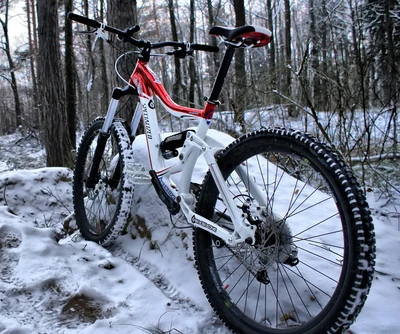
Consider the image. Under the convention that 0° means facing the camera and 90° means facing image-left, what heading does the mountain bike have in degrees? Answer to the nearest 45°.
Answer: approximately 135°

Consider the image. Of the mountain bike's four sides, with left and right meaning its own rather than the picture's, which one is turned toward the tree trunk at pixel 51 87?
front
